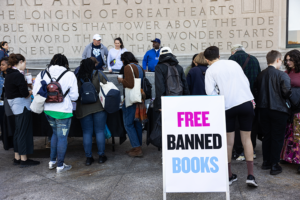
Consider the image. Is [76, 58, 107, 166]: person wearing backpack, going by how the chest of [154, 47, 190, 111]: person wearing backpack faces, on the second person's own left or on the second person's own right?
on the second person's own left

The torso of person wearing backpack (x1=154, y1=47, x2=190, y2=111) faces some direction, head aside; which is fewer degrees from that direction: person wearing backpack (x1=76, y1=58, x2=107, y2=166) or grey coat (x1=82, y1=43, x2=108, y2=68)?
the grey coat

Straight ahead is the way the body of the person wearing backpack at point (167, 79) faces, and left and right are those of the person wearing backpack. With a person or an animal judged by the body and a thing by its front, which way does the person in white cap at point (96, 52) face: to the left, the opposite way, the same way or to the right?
the opposite way

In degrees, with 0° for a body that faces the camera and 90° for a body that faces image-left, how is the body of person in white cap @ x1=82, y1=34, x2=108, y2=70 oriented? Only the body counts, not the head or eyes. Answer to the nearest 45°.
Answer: approximately 0°

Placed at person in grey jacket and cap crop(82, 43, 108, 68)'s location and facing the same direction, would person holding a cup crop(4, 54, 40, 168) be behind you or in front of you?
in front

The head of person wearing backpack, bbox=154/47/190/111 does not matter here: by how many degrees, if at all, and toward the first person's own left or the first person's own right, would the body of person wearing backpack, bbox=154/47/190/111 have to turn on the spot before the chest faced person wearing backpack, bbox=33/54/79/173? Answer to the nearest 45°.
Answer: approximately 90° to the first person's own left

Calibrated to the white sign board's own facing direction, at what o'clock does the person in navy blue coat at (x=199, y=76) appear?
The person in navy blue coat is roughly at 6 o'clock from the white sign board.

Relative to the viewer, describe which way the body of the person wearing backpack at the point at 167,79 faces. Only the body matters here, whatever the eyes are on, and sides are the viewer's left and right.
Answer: facing away from the viewer

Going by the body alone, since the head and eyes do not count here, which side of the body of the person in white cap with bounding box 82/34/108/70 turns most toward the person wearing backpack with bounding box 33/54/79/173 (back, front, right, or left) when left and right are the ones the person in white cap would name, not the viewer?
front

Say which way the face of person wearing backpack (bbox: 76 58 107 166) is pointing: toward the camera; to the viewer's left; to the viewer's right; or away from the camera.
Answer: away from the camera

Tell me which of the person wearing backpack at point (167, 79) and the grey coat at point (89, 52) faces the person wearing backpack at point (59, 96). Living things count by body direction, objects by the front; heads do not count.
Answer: the grey coat
